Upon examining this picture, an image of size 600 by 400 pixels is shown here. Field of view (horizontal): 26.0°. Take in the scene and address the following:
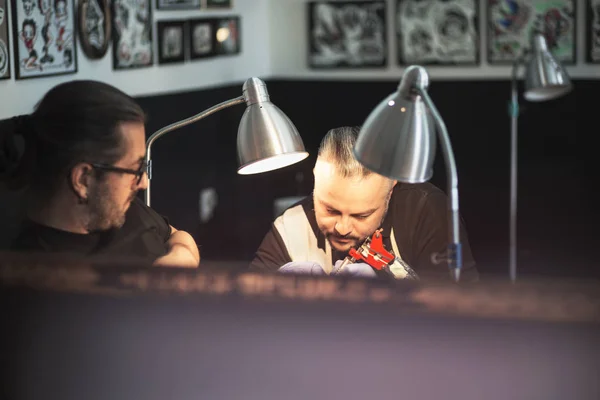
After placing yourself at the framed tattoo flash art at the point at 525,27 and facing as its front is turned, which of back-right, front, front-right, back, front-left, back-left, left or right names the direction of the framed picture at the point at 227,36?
front-right

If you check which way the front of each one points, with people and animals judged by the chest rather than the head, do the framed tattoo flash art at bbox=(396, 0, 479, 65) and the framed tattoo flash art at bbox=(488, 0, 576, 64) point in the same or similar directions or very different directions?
same or similar directions

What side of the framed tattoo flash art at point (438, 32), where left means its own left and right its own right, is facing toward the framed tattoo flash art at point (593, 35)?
left

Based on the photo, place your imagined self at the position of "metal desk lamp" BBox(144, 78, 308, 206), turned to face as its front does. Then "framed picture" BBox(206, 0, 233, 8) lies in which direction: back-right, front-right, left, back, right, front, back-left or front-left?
left

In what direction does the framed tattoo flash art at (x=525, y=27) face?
toward the camera

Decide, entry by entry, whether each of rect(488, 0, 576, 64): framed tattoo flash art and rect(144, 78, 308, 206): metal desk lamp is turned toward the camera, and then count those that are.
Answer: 1

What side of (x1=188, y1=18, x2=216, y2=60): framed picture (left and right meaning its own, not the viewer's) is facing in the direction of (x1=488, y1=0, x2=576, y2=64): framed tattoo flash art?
left

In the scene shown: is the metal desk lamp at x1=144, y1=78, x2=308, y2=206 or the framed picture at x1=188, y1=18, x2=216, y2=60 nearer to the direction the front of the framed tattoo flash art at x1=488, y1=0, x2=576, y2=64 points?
the metal desk lamp

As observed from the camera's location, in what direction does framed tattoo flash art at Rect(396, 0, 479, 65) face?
facing the viewer

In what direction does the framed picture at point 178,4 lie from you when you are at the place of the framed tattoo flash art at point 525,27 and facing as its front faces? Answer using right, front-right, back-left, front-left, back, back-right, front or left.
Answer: front-right

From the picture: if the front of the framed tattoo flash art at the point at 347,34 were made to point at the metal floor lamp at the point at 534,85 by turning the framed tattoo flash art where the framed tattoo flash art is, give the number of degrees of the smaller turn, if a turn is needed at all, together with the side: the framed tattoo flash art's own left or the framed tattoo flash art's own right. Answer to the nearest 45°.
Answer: approximately 45° to the framed tattoo flash art's own left

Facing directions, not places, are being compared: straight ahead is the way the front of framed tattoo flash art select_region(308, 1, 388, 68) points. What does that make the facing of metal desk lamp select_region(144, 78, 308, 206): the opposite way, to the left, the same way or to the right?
to the left

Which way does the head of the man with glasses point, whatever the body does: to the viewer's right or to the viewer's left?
to the viewer's right

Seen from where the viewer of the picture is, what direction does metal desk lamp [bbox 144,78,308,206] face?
facing to the right of the viewer

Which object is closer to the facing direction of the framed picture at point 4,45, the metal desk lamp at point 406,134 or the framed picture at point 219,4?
the metal desk lamp

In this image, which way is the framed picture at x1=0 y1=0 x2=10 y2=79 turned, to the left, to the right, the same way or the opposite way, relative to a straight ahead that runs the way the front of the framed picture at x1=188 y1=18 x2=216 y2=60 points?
the same way
